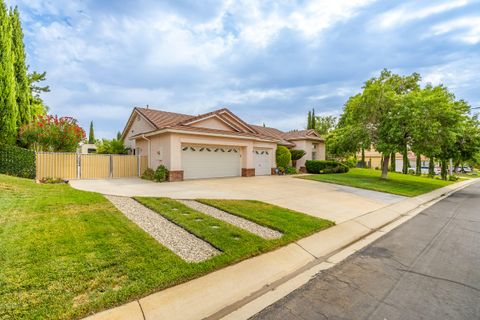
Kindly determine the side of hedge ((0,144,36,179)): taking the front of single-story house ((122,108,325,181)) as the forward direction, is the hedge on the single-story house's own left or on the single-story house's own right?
on the single-story house's own right

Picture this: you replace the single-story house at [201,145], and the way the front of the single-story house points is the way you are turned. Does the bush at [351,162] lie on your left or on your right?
on your left

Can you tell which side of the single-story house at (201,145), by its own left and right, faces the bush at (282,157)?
left

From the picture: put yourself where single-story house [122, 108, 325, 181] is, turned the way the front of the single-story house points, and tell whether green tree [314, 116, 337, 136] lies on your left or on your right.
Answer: on your left

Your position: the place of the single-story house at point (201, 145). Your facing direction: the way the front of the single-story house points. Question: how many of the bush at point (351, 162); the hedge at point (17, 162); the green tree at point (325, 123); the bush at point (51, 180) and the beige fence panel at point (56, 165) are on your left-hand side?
2

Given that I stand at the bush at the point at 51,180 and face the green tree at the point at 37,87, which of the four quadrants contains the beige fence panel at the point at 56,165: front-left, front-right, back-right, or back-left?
front-right

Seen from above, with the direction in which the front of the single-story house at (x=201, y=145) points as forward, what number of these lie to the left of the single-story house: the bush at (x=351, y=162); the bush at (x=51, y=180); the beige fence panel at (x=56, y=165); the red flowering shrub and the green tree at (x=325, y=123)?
2

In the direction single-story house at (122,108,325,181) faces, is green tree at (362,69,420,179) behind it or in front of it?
in front

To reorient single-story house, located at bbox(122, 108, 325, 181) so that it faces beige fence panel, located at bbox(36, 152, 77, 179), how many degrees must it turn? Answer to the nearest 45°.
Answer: approximately 135° to its right

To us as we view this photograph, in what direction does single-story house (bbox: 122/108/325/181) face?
facing the viewer and to the right of the viewer

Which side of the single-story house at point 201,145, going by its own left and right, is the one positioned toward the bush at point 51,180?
right

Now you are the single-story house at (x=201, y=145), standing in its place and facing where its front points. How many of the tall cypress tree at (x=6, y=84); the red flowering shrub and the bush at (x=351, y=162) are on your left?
1

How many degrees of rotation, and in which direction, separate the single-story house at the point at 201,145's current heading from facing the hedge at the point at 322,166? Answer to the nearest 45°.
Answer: approximately 90° to its left

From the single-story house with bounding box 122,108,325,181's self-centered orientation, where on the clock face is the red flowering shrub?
The red flowering shrub is roughly at 4 o'clock from the single-story house.

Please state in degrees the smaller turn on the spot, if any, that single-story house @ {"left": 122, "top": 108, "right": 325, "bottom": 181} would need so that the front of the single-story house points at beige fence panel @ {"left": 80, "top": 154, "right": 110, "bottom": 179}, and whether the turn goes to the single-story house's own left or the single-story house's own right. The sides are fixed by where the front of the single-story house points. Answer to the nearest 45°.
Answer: approximately 135° to the single-story house's own right

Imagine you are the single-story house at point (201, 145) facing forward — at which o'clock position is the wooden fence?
The wooden fence is roughly at 4 o'clock from the single-story house.
